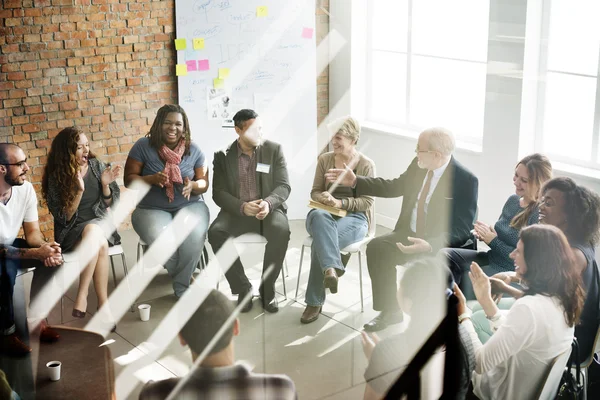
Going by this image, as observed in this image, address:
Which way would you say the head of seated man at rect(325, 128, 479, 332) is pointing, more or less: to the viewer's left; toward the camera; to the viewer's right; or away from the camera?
to the viewer's left

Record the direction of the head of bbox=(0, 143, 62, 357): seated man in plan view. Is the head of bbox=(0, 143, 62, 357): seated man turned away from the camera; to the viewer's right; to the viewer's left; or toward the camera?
to the viewer's right

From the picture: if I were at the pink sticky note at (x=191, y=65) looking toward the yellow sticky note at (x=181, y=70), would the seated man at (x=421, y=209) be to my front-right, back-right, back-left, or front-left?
back-left

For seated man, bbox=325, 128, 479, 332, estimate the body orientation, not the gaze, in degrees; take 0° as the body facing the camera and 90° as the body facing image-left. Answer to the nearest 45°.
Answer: approximately 45°

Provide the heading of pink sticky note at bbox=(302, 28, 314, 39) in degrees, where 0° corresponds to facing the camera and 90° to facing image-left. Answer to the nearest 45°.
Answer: approximately 0°
